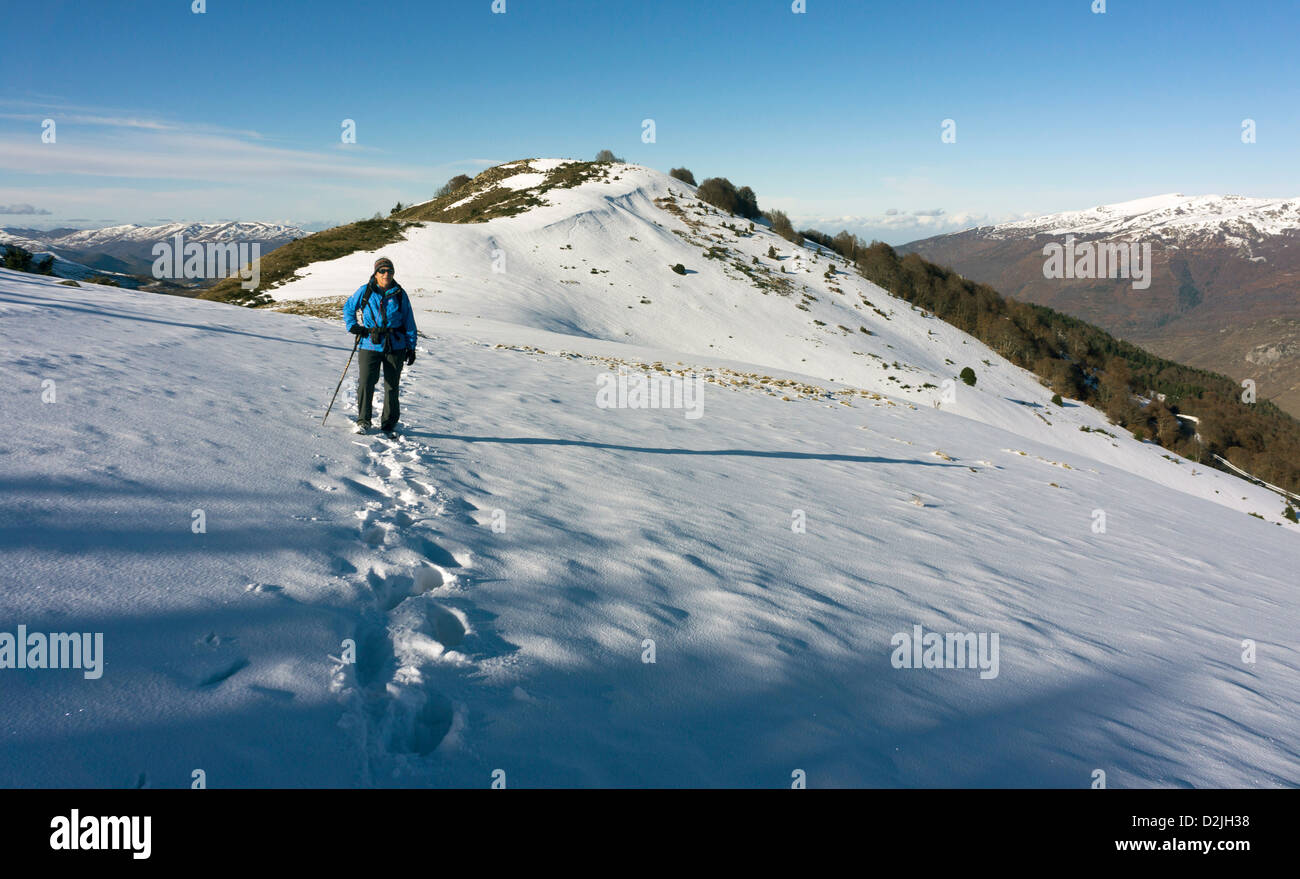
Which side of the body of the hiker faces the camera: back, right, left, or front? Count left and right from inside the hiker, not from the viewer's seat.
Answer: front
